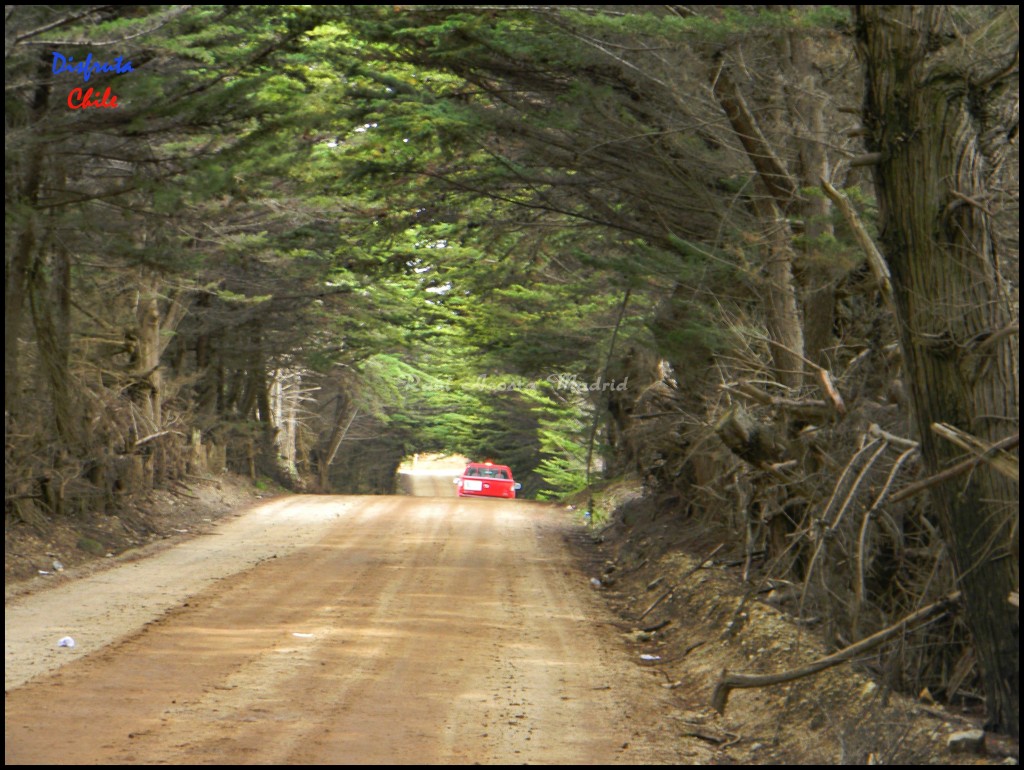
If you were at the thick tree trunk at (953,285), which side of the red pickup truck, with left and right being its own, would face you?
back

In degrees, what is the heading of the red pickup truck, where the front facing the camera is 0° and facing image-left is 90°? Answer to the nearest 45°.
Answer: approximately 180°

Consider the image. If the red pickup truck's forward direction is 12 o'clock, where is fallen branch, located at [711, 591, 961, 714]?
The fallen branch is roughly at 6 o'clock from the red pickup truck.
